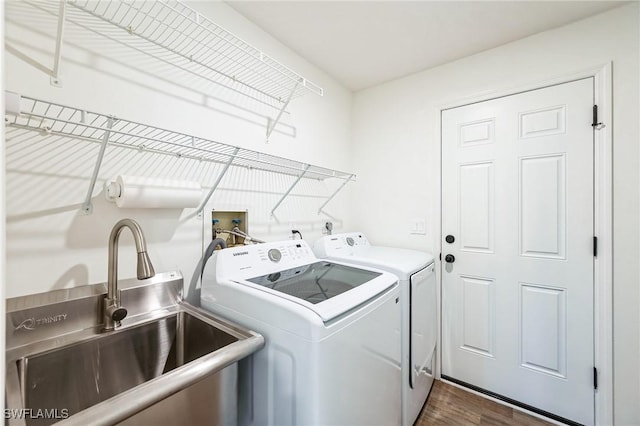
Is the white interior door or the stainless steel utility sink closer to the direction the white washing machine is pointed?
the white interior door

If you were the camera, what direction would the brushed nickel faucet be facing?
facing the viewer and to the right of the viewer

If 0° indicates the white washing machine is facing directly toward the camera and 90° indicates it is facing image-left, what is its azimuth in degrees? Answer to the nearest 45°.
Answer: approximately 315°

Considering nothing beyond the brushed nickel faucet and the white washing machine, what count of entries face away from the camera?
0
